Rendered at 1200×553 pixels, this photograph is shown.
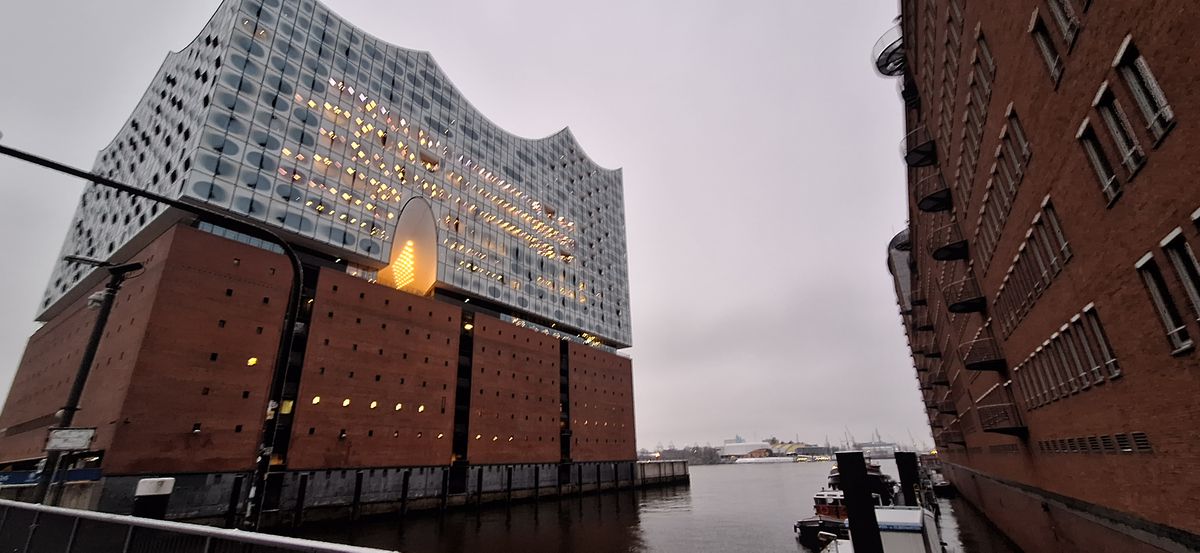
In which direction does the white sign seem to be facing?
toward the camera

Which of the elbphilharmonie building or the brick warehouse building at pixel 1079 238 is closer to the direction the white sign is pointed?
the brick warehouse building

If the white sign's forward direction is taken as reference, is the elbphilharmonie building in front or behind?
behind
